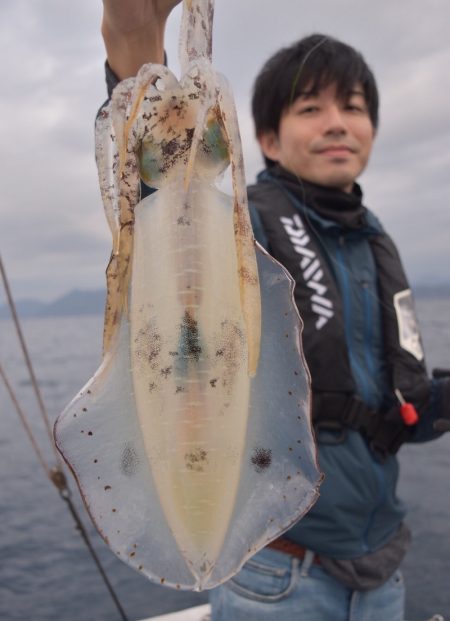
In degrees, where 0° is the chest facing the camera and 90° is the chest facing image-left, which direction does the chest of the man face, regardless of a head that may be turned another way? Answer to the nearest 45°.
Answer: approximately 315°
